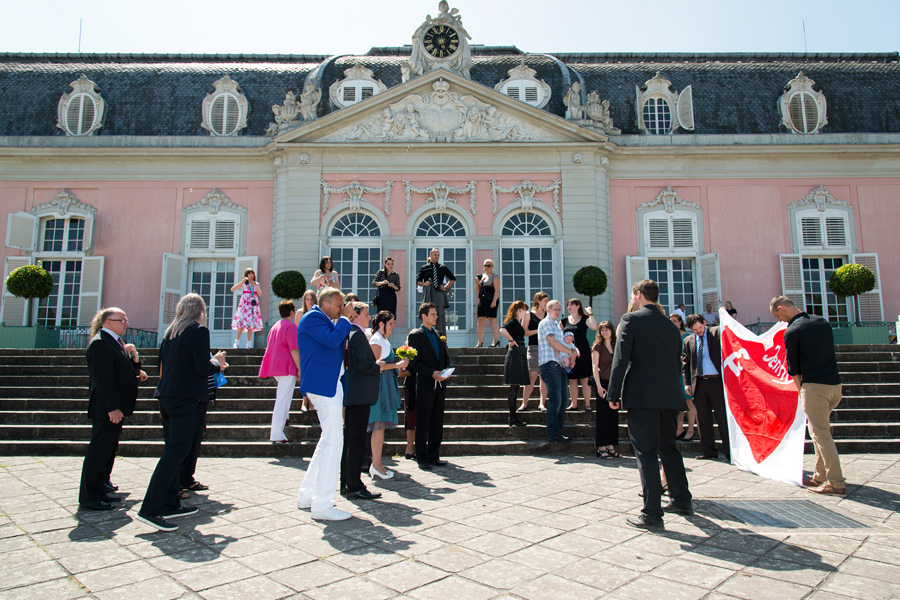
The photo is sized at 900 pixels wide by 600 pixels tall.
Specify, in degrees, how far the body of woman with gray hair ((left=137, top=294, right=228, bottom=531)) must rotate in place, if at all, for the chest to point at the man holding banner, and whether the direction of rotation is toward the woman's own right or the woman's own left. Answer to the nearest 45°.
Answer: approximately 45° to the woman's own right

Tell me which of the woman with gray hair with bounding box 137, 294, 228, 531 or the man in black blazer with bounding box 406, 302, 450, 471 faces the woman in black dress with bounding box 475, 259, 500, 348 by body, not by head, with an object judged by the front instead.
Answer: the woman with gray hair

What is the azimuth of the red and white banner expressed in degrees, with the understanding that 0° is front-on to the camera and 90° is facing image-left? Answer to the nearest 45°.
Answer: approximately 0°

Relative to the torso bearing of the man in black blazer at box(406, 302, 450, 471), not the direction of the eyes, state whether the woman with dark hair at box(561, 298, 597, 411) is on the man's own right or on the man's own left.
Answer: on the man's own left

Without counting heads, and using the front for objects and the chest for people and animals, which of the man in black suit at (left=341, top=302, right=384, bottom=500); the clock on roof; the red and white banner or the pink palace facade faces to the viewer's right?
the man in black suit

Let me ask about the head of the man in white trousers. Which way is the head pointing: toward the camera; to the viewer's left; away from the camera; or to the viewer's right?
to the viewer's right

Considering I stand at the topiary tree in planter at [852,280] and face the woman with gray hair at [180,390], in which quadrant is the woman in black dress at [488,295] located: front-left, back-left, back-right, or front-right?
front-right

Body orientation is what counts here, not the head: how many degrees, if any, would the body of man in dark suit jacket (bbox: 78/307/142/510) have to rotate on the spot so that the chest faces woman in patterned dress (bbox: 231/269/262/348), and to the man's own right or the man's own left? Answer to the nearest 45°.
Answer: approximately 90° to the man's own left

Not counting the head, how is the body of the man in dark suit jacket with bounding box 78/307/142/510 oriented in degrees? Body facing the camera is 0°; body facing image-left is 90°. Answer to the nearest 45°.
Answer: approximately 270°

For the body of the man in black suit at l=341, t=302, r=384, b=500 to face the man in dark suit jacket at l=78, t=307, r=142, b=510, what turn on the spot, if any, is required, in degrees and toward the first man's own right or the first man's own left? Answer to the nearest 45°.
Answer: approximately 180°

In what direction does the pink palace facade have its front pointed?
toward the camera

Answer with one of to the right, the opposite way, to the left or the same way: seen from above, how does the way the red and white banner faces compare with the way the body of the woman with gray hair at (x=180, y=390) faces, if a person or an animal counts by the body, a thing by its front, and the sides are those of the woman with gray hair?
the opposite way

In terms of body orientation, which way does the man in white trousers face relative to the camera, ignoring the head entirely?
to the viewer's right

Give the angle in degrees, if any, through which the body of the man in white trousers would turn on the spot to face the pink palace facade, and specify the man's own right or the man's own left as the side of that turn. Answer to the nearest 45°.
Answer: approximately 90° to the man's own left

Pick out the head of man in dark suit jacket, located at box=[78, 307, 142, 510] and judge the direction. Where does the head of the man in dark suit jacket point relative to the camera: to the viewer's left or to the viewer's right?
to the viewer's right
